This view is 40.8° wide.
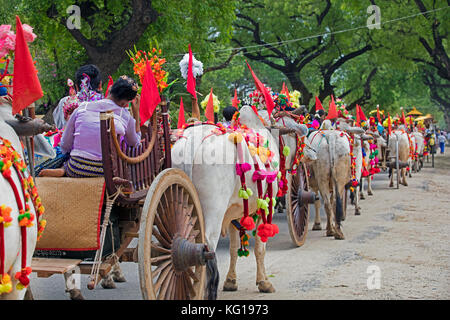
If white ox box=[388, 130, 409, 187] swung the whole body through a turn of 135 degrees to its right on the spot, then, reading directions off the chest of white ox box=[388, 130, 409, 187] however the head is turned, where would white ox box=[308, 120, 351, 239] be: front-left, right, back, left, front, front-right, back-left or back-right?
front-right

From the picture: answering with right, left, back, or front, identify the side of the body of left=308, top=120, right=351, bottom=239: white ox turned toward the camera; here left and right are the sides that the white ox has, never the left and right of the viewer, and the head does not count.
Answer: back

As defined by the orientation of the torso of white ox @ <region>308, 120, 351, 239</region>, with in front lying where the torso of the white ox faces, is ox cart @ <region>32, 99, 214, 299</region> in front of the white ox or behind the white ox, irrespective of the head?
behind

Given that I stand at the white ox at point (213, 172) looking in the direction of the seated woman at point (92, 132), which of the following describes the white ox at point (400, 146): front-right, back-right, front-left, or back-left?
back-right

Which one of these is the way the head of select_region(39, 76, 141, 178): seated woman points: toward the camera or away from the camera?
away from the camera

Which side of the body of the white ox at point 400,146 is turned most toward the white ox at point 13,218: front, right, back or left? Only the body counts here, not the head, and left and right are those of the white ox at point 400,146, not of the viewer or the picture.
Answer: back

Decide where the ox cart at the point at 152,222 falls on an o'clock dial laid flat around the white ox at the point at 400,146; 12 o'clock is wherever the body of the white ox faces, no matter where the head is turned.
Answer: The ox cart is roughly at 6 o'clock from the white ox.

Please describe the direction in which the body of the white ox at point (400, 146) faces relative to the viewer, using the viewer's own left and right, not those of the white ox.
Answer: facing away from the viewer
